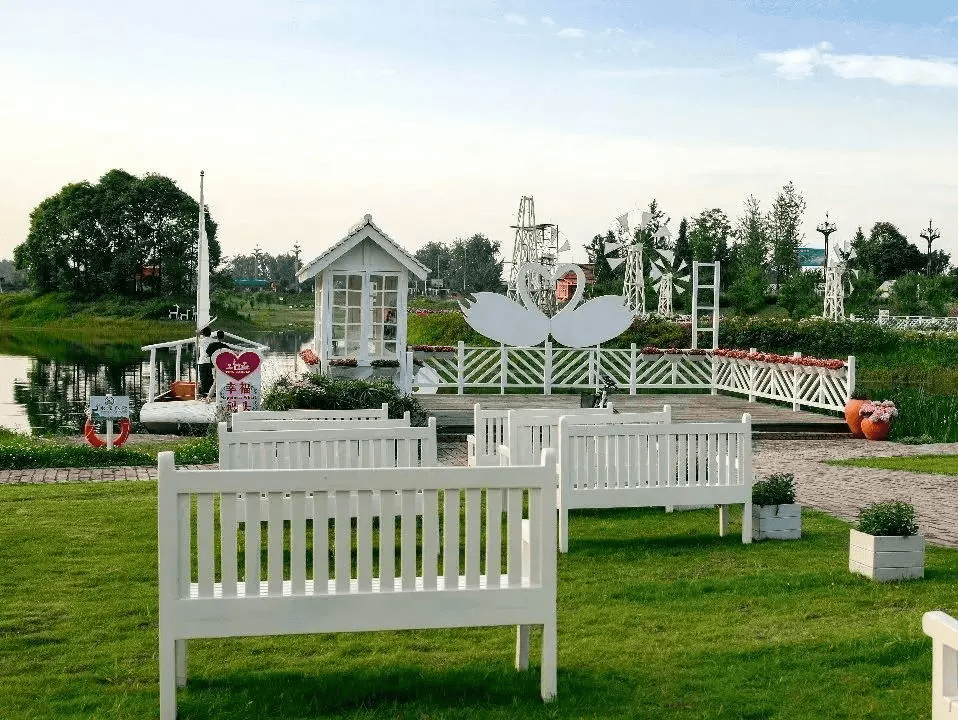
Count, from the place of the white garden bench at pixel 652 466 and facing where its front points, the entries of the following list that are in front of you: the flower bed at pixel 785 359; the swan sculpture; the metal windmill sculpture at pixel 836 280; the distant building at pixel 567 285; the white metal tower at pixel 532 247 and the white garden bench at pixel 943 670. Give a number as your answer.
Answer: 5

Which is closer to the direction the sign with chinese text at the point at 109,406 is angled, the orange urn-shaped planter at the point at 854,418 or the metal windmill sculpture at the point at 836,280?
the orange urn-shaped planter

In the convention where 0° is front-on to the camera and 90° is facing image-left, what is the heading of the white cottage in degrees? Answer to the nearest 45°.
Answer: approximately 0°

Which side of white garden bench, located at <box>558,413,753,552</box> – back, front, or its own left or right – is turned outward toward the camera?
back

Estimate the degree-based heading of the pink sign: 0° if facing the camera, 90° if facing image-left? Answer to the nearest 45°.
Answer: approximately 0°

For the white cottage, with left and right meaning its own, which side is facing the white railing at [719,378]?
left

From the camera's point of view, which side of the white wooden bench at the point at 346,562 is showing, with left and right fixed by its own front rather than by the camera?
back

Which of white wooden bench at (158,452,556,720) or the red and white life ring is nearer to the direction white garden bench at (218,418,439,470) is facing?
the red and white life ring

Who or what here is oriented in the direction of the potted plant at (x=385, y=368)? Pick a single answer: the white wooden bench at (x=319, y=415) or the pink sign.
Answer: the white wooden bench

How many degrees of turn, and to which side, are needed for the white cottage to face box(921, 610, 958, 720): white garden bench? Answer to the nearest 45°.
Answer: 0° — it already faces it

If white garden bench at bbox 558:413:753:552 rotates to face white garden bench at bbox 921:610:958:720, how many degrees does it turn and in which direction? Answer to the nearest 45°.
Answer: approximately 180°

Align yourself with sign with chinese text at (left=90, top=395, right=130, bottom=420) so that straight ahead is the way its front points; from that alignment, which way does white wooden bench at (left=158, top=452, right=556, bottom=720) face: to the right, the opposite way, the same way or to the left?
the opposite way

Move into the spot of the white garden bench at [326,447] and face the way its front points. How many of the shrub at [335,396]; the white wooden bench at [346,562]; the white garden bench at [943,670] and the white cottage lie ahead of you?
2

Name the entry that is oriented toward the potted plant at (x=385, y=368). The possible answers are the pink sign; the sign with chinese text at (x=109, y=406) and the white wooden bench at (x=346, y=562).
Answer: the white wooden bench

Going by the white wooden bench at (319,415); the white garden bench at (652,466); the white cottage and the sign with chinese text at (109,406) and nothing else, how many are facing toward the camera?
2

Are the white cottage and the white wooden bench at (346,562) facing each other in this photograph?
yes

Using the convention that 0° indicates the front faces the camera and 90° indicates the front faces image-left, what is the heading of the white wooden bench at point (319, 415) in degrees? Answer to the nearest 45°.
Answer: approximately 180°

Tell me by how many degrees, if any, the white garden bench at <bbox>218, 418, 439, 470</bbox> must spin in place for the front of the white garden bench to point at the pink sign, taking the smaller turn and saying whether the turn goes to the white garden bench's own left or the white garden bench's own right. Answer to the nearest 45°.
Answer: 0° — it already faces it

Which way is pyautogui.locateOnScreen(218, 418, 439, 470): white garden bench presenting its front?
away from the camera
